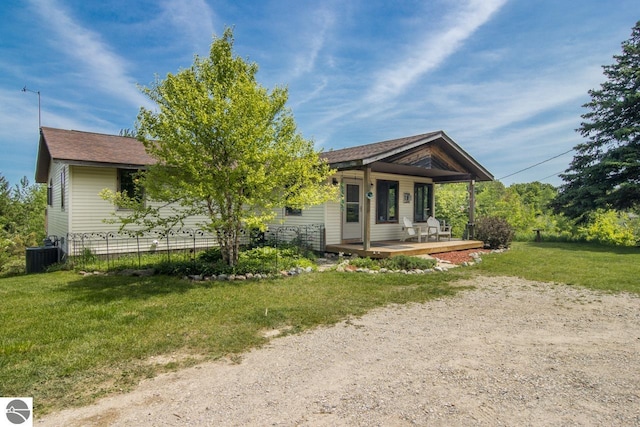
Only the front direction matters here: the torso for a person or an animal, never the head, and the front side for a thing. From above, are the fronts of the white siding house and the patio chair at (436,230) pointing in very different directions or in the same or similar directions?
same or similar directions

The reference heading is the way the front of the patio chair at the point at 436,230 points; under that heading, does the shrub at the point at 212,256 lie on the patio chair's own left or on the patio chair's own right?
on the patio chair's own right

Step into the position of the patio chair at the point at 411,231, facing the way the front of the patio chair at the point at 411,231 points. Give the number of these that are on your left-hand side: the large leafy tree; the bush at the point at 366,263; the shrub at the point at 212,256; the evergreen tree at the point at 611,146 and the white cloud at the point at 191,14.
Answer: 1

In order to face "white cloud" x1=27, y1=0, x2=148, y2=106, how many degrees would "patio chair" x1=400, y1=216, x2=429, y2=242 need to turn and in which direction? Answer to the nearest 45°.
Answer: approximately 135° to its right

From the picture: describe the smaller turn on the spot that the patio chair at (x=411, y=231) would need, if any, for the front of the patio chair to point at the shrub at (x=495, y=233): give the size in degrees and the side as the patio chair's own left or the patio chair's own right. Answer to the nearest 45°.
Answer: approximately 45° to the patio chair's own left

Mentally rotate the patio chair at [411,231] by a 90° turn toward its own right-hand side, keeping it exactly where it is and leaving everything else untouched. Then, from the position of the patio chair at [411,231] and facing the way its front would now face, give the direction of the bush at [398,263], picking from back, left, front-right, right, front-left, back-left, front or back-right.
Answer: front-left

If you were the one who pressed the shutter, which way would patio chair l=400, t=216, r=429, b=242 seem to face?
facing the viewer and to the right of the viewer

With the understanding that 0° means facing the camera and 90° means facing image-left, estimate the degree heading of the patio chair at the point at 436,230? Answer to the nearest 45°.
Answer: approximately 315°

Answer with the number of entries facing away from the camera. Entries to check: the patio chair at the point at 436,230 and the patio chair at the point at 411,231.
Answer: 0

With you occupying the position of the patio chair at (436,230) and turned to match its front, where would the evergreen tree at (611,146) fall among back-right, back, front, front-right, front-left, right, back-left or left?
left

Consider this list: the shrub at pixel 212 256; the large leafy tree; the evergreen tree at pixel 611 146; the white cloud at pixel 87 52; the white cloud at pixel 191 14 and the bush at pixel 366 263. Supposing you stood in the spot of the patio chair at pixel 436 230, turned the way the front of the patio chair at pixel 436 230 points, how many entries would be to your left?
1

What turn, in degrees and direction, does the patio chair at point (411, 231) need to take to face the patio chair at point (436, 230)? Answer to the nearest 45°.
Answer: approximately 90° to its left
